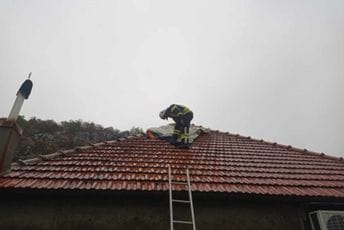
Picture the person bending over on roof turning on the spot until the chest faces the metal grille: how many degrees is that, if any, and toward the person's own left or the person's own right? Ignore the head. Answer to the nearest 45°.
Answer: approximately 135° to the person's own left

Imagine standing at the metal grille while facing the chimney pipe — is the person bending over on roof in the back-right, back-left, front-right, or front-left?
front-right

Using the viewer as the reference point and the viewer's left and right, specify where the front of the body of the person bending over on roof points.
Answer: facing to the left of the viewer

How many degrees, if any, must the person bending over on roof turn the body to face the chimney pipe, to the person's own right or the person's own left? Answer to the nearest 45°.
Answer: approximately 45° to the person's own left
